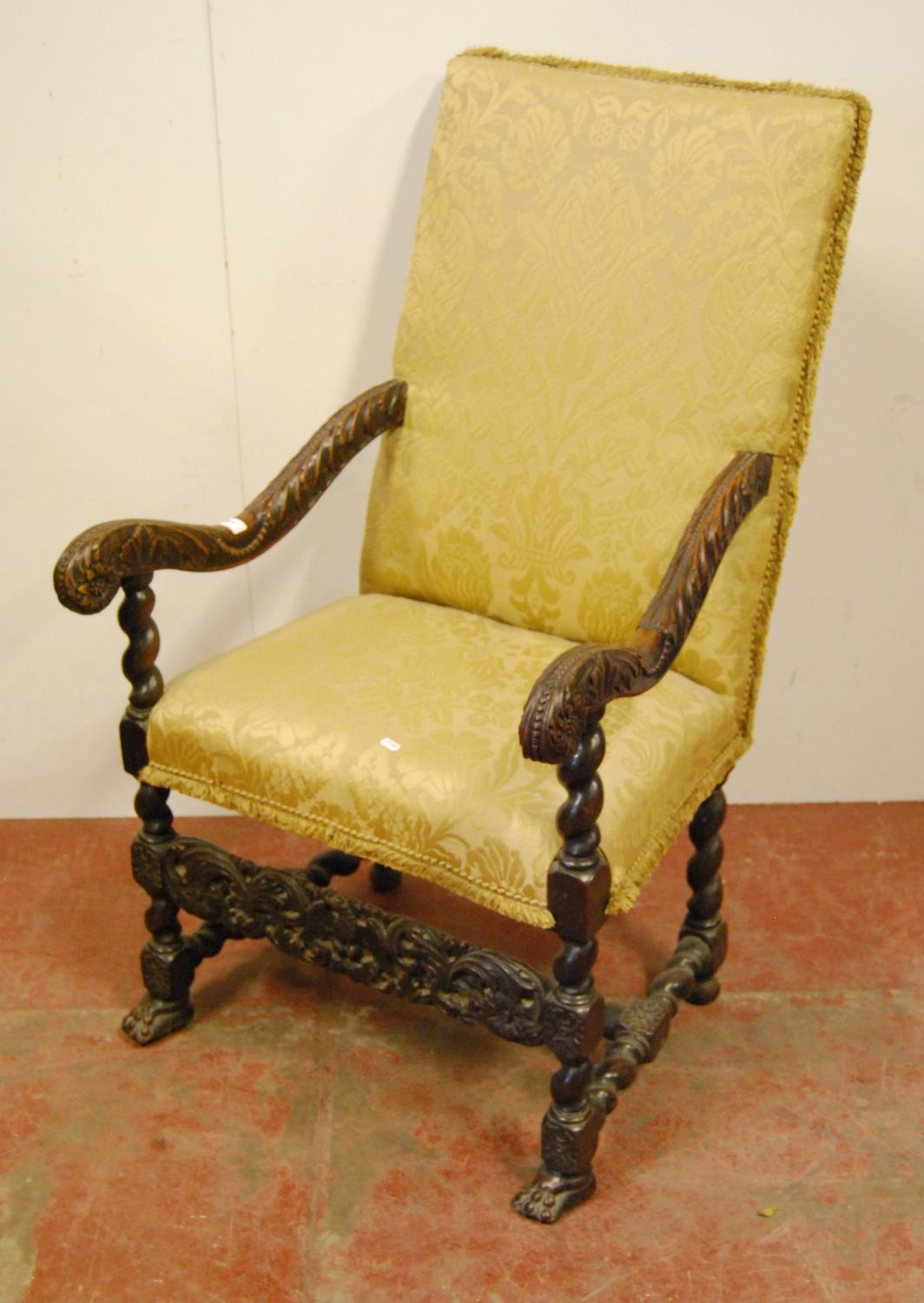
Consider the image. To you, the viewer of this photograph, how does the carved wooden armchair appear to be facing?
facing the viewer and to the left of the viewer
